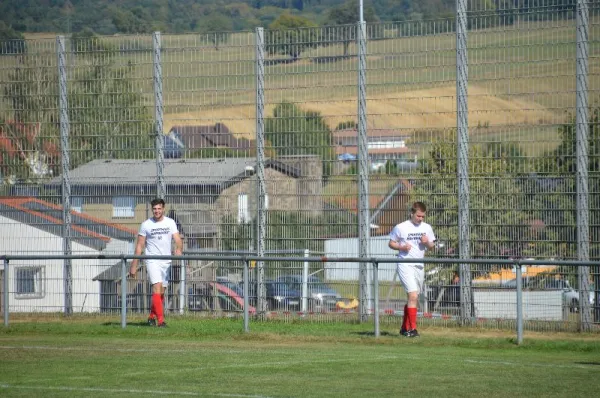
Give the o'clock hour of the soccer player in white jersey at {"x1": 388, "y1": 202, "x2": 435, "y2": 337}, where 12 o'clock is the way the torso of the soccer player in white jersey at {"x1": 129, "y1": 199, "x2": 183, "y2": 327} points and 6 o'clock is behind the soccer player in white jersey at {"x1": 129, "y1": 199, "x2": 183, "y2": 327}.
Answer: the soccer player in white jersey at {"x1": 388, "y1": 202, "x2": 435, "y2": 337} is roughly at 10 o'clock from the soccer player in white jersey at {"x1": 129, "y1": 199, "x2": 183, "y2": 327}.

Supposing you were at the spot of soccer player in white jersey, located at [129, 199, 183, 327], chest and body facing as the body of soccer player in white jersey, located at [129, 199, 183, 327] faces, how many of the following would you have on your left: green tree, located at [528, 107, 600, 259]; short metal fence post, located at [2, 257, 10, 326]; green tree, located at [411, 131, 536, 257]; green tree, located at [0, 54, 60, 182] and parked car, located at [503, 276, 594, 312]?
3

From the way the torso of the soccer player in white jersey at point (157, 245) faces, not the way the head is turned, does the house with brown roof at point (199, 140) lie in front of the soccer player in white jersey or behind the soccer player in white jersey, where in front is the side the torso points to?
behind

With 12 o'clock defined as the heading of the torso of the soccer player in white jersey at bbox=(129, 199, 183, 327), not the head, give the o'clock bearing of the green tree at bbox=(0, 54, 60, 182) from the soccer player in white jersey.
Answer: The green tree is roughly at 5 o'clock from the soccer player in white jersey.
